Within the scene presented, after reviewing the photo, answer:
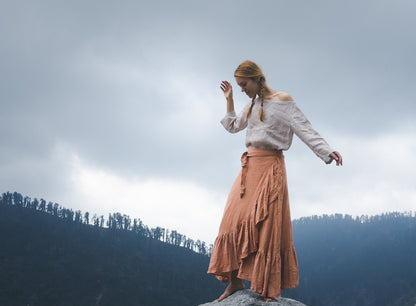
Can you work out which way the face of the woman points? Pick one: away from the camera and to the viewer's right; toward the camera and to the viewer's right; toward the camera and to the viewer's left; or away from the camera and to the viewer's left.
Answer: toward the camera and to the viewer's left

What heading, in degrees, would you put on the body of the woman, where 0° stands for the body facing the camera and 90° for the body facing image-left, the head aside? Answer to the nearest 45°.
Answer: approximately 45°
